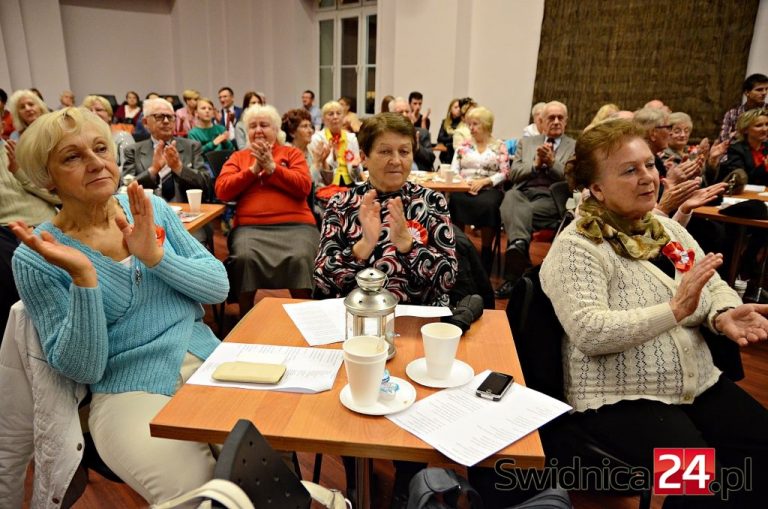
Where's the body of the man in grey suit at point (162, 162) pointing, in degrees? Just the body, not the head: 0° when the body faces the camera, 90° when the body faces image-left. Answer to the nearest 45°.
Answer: approximately 0°

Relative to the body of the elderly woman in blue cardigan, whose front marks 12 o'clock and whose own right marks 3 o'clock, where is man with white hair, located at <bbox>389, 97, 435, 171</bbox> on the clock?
The man with white hair is roughly at 9 o'clock from the elderly woman in blue cardigan.

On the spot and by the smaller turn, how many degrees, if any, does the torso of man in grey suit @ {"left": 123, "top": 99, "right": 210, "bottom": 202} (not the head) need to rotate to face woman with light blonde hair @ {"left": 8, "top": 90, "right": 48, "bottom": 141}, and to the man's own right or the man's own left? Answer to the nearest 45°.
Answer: approximately 135° to the man's own right

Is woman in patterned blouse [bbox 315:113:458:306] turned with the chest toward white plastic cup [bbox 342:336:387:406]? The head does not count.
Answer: yes

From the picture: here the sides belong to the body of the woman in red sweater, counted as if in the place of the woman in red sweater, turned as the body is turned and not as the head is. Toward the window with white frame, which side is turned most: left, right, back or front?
back

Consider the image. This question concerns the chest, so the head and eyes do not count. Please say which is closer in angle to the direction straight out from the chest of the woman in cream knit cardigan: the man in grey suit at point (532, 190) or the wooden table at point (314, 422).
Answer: the wooden table

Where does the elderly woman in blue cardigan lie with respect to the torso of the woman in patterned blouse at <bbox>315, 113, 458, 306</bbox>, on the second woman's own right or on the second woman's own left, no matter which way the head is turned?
on the second woman's own right

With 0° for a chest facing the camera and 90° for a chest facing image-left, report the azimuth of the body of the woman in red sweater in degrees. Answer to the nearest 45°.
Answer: approximately 0°

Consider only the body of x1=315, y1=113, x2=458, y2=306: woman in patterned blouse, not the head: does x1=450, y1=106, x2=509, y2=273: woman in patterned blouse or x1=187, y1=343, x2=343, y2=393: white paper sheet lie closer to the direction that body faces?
the white paper sheet

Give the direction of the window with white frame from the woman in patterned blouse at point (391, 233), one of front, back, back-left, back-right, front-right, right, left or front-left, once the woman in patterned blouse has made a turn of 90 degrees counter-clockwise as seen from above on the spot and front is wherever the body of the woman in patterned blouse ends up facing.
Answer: left

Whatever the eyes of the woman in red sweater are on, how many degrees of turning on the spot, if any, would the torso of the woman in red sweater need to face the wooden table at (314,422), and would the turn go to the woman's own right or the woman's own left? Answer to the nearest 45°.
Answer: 0° — they already face it
